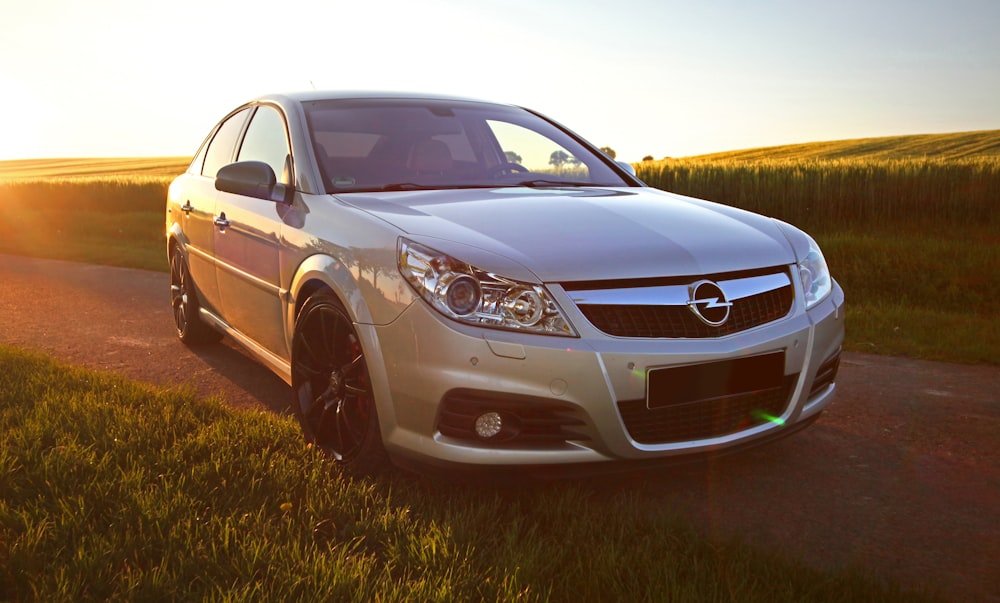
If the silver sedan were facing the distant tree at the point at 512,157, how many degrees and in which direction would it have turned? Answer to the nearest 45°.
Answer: approximately 135° to its left

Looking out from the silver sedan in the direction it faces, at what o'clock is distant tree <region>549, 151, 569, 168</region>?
The distant tree is roughly at 8 o'clock from the silver sedan.

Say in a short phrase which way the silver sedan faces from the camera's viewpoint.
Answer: facing the viewer and to the right of the viewer
